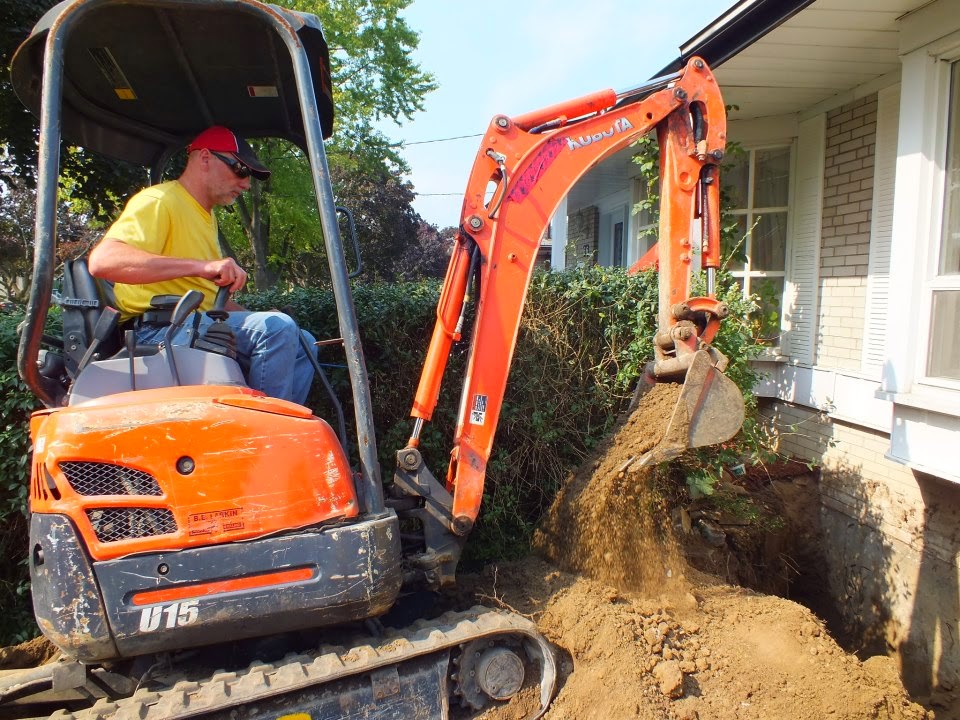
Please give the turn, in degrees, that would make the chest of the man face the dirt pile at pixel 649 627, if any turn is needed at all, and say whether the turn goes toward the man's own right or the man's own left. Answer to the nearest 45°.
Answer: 0° — they already face it

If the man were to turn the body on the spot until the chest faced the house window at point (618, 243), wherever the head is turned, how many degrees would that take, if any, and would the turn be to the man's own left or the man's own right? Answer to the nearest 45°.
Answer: approximately 45° to the man's own left

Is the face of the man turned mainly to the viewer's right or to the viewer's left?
to the viewer's right

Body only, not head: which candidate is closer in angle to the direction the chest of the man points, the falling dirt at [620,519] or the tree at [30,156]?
the falling dirt

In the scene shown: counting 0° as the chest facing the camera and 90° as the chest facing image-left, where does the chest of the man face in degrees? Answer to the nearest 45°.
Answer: approximately 270°

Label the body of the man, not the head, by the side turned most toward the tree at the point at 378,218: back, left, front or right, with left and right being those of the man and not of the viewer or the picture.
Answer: left

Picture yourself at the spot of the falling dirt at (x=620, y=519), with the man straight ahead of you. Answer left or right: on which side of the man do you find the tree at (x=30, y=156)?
right
